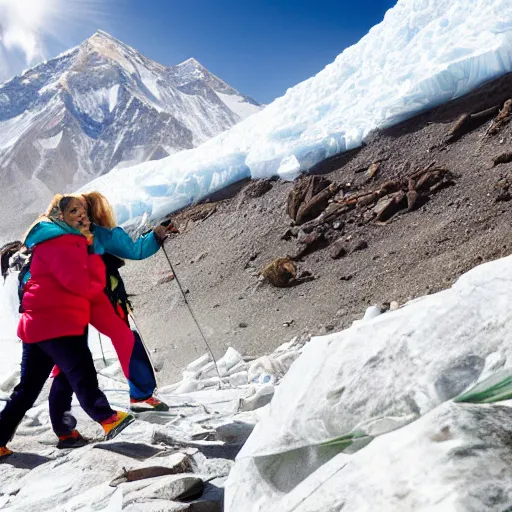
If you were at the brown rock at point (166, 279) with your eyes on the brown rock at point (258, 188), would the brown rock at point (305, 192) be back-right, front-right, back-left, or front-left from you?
front-right

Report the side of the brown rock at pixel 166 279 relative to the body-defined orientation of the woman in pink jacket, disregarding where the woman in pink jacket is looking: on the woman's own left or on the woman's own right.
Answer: on the woman's own left

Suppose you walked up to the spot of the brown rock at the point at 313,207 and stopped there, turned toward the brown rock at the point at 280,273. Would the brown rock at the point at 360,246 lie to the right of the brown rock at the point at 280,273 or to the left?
left

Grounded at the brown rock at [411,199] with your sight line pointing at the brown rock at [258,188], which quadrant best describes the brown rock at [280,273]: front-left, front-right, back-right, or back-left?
front-left

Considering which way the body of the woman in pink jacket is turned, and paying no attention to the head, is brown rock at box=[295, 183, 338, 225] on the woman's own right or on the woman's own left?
on the woman's own left

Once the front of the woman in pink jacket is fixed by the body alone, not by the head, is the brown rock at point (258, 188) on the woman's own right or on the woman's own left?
on the woman's own left

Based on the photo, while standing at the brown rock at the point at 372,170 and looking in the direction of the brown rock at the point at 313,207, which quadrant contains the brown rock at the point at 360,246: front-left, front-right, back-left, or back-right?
front-left

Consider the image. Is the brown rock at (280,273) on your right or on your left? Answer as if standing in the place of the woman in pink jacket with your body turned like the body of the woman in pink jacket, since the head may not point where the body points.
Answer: on your left
